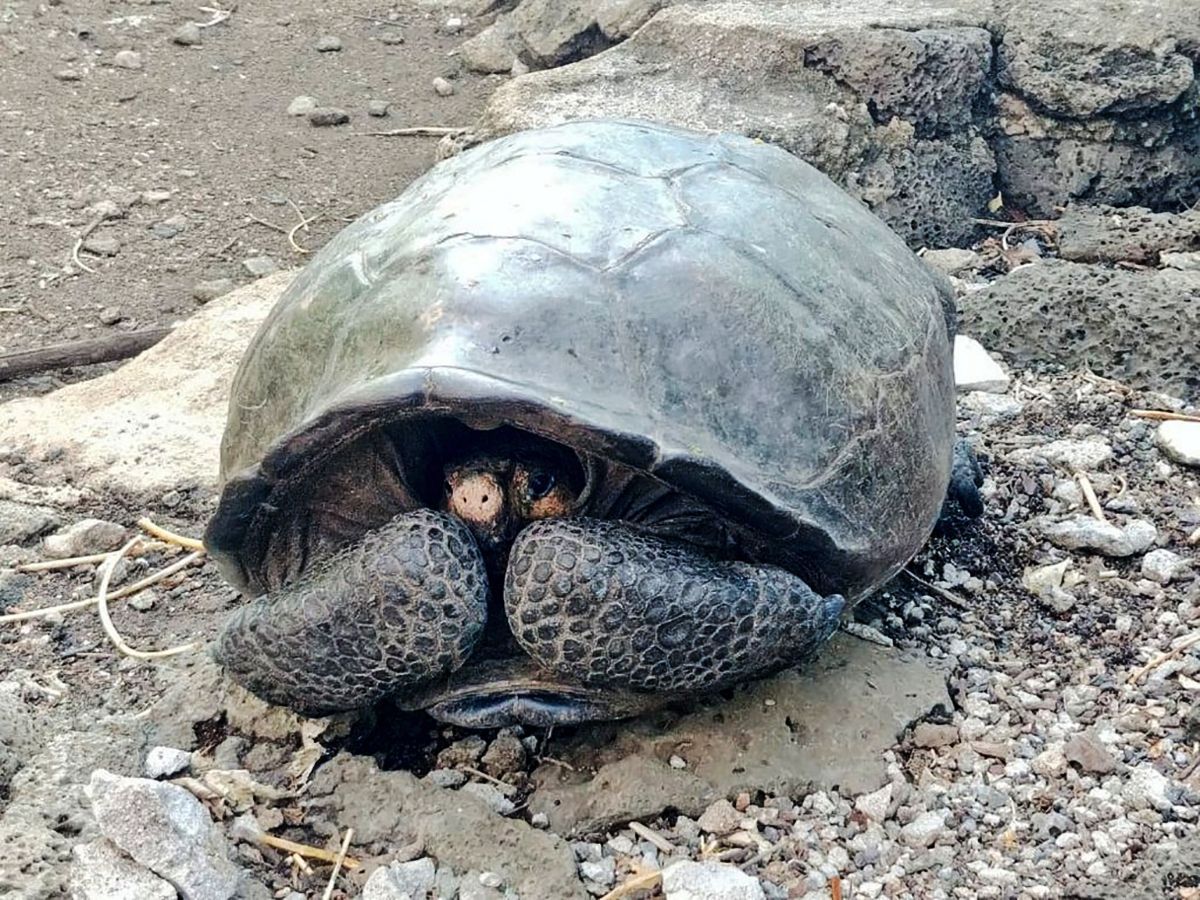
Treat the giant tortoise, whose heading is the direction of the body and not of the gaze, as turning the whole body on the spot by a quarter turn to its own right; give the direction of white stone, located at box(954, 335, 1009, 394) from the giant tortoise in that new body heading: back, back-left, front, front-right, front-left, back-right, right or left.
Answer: right

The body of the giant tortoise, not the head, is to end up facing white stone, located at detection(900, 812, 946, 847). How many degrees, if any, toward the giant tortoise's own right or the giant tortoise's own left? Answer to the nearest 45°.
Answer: approximately 90° to the giant tortoise's own left

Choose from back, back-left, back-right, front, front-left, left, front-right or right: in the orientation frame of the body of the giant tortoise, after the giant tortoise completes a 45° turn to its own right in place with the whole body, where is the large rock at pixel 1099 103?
back-right

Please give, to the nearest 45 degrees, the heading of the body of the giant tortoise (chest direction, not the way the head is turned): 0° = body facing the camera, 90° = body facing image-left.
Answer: approximately 45°

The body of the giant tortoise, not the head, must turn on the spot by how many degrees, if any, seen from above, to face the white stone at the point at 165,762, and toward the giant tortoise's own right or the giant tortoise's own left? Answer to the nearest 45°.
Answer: approximately 45° to the giant tortoise's own right

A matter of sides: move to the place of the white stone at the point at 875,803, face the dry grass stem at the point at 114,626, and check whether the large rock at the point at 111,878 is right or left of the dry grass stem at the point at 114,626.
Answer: left

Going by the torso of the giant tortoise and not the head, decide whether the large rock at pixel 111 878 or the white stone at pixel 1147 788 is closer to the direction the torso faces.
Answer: the large rock

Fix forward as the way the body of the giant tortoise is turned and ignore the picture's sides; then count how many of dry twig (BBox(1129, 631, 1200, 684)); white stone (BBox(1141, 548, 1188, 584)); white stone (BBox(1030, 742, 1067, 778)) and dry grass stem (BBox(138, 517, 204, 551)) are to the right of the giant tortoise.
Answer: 1

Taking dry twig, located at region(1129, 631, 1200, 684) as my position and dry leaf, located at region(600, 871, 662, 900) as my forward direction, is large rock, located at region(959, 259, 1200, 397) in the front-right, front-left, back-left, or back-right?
back-right

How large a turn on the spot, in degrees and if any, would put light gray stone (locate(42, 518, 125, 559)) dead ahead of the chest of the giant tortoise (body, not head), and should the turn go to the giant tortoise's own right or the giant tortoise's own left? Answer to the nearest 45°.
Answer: approximately 90° to the giant tortoise's own right

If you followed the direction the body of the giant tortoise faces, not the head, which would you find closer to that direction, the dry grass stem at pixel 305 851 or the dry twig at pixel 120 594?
the dry grass stem

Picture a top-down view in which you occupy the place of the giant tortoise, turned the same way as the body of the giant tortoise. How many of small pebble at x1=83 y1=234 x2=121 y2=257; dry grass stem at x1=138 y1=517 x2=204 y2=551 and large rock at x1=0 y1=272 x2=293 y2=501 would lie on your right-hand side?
3

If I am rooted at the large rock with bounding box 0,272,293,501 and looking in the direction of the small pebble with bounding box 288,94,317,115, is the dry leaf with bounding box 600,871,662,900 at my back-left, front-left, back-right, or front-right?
back-right

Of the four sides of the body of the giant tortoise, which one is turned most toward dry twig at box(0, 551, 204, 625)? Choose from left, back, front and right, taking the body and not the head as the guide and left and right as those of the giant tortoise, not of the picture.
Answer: right

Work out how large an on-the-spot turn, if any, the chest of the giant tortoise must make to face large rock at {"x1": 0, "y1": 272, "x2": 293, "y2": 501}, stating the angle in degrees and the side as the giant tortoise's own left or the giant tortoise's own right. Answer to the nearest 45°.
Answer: approximately 90° to the giant tortoise's own right
